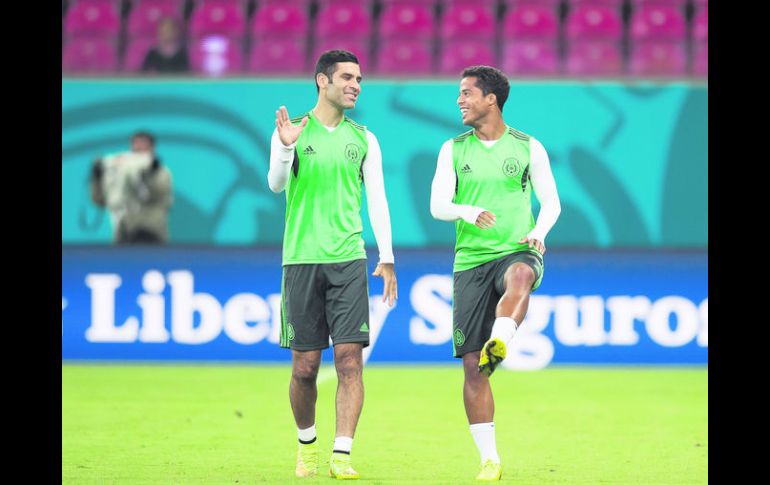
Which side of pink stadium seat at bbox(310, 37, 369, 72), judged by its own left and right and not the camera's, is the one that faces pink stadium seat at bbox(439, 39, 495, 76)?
left

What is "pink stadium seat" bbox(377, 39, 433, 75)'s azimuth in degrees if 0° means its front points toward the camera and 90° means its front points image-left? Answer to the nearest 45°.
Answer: approximately 0°

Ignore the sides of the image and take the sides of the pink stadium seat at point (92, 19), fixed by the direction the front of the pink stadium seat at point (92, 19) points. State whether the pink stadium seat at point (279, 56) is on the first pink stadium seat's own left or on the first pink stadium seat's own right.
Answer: on the first pink stadium seat's own left

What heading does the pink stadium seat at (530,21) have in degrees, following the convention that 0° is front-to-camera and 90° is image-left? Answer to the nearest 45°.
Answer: approximately 0°
